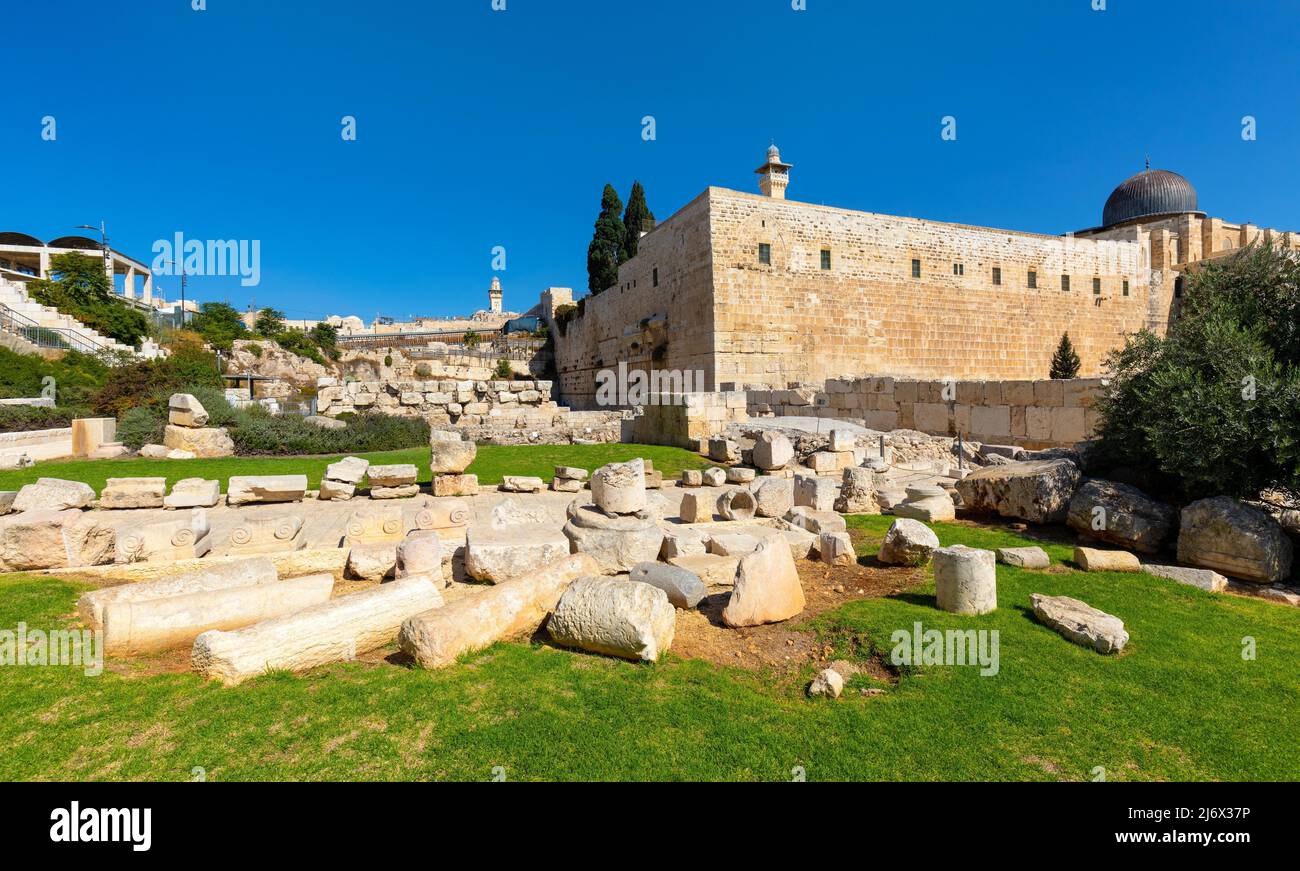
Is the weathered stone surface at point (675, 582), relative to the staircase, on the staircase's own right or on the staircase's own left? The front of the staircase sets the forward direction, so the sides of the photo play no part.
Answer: on the staircase's own right

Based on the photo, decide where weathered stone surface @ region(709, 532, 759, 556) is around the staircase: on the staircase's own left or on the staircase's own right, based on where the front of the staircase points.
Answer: on the staircase's own right

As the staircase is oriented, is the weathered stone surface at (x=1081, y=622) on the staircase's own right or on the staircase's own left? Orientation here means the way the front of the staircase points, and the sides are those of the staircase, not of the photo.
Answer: on the staircase's own right

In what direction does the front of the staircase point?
to the viewer's right
